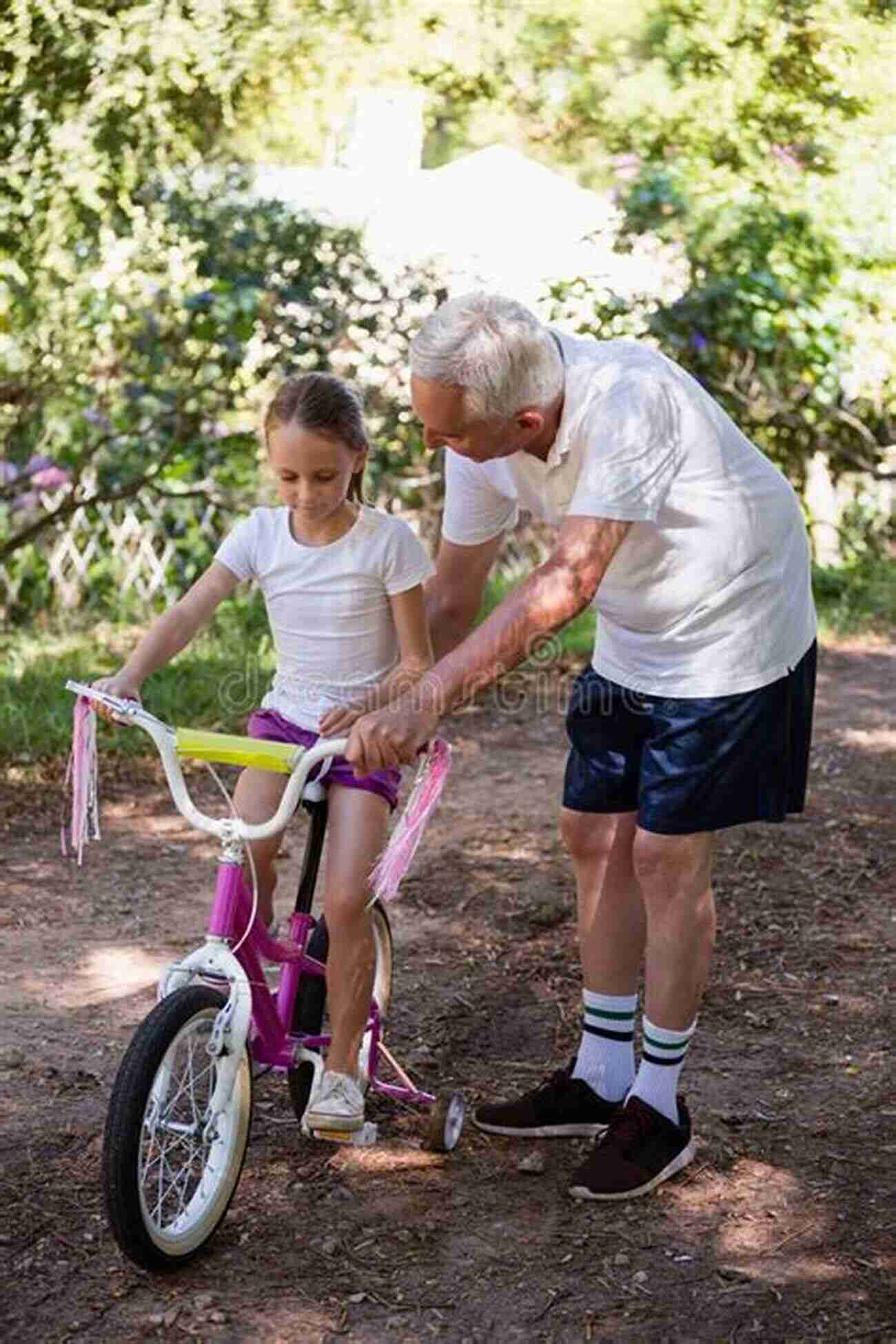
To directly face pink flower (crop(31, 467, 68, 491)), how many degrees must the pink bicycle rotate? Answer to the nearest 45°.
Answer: approximately 135° to its right

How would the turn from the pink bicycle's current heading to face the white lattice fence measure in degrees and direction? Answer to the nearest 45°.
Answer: approximately 135° to its right

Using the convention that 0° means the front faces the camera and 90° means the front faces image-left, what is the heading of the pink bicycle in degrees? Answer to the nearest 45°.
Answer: approximately 45°

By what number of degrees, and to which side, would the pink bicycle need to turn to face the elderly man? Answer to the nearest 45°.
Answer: approximately 180°
